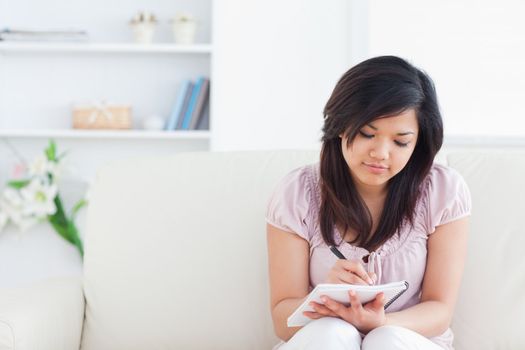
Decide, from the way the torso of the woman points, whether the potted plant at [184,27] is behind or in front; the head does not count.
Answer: behind

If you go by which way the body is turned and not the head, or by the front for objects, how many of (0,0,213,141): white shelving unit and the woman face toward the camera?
2

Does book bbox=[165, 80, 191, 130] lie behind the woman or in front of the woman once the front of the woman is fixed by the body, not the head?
behind

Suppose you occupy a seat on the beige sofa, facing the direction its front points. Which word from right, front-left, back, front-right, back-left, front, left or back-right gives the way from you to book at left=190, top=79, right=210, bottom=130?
back

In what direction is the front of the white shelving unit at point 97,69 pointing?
toward the camera

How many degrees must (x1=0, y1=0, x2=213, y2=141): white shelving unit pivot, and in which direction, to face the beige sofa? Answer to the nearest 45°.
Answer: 0° — it already faces it

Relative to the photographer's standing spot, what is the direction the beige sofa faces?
facing the viewer

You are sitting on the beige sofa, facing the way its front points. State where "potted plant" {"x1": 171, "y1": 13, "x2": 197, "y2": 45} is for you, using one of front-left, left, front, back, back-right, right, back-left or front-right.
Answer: back
